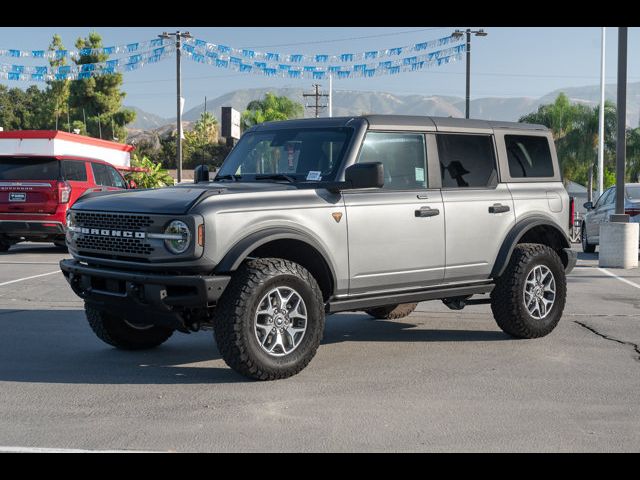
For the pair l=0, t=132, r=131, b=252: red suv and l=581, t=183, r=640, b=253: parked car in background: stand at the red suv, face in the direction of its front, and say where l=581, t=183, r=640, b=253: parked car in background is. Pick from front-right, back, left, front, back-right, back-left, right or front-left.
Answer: front-right

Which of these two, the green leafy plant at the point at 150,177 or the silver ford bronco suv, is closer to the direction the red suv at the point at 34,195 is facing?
the green leafy plant

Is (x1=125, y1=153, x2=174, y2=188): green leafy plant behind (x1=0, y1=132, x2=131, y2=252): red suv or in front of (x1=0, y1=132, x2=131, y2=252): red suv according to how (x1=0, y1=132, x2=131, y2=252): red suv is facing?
in front

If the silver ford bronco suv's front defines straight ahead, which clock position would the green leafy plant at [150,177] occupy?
The green leafy plant is roughly at 4 o'clock from the silver ford bronco suv.

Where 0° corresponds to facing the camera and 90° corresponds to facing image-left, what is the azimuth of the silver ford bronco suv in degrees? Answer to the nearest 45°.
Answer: approximately 45°

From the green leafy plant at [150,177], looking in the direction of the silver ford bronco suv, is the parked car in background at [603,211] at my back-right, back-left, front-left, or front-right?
front-left

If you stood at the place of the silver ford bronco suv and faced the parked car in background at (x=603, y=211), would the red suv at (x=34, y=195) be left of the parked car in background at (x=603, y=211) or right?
left

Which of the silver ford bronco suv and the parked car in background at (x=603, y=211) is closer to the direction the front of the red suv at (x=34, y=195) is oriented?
the parked car in background
